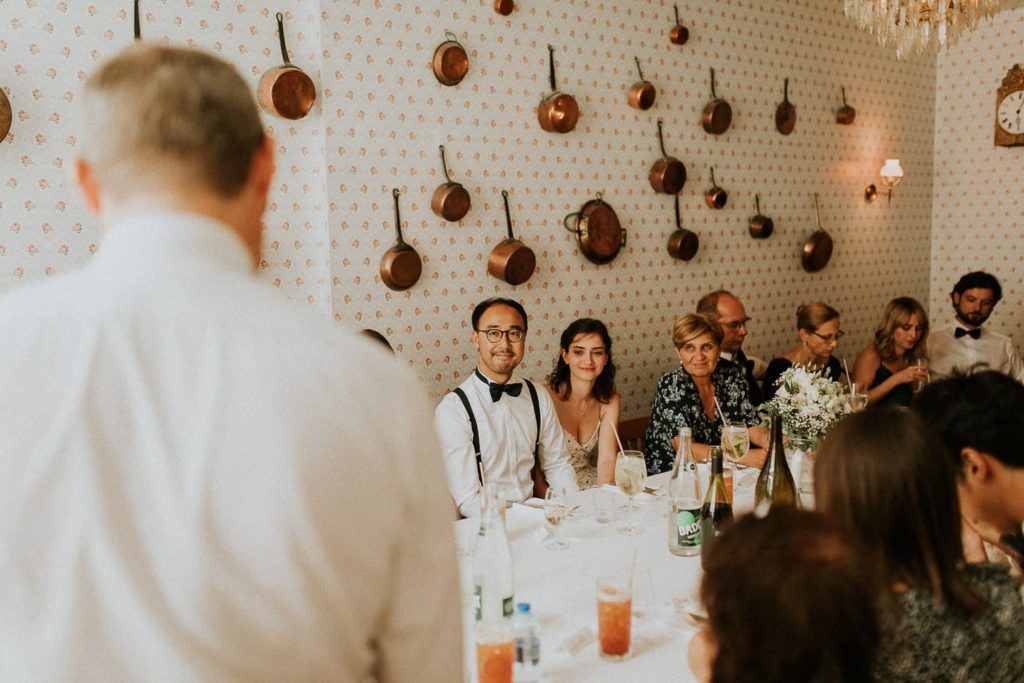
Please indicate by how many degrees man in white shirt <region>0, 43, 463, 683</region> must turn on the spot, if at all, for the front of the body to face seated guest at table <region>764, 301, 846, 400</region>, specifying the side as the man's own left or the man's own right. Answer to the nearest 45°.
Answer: approximately 45° to the man's own right

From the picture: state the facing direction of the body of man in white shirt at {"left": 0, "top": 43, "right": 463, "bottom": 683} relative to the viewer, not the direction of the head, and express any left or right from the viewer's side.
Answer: facing away from the viewer

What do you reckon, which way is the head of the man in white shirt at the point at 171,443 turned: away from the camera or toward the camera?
away from the camera

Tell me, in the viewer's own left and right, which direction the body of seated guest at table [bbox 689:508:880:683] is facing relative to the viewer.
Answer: facing away from the viewer and to the left of the viewer

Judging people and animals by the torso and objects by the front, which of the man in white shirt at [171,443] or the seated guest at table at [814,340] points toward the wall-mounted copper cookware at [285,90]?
the man in white shirt

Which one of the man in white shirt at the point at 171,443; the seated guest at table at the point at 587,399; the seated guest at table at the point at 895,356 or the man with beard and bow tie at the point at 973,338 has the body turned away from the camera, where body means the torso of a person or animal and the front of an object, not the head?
the man in white shirt

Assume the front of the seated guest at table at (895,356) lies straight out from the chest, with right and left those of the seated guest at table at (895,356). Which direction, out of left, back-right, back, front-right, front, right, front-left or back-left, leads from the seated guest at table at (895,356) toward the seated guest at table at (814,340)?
right

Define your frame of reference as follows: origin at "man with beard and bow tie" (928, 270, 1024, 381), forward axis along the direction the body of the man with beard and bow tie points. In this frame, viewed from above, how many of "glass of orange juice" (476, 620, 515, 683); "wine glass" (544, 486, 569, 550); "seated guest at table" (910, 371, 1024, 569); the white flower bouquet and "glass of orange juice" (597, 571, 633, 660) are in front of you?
5

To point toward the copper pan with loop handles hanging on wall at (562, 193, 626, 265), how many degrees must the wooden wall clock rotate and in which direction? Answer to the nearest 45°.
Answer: approximately 45° to its right

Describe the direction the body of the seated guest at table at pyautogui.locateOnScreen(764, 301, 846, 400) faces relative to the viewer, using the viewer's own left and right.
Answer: facing the viewer and to the right of the viewer

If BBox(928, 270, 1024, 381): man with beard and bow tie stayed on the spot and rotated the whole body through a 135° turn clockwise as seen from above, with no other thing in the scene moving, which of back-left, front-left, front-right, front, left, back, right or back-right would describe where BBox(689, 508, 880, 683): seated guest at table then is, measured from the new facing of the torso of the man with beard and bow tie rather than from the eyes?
back-left
